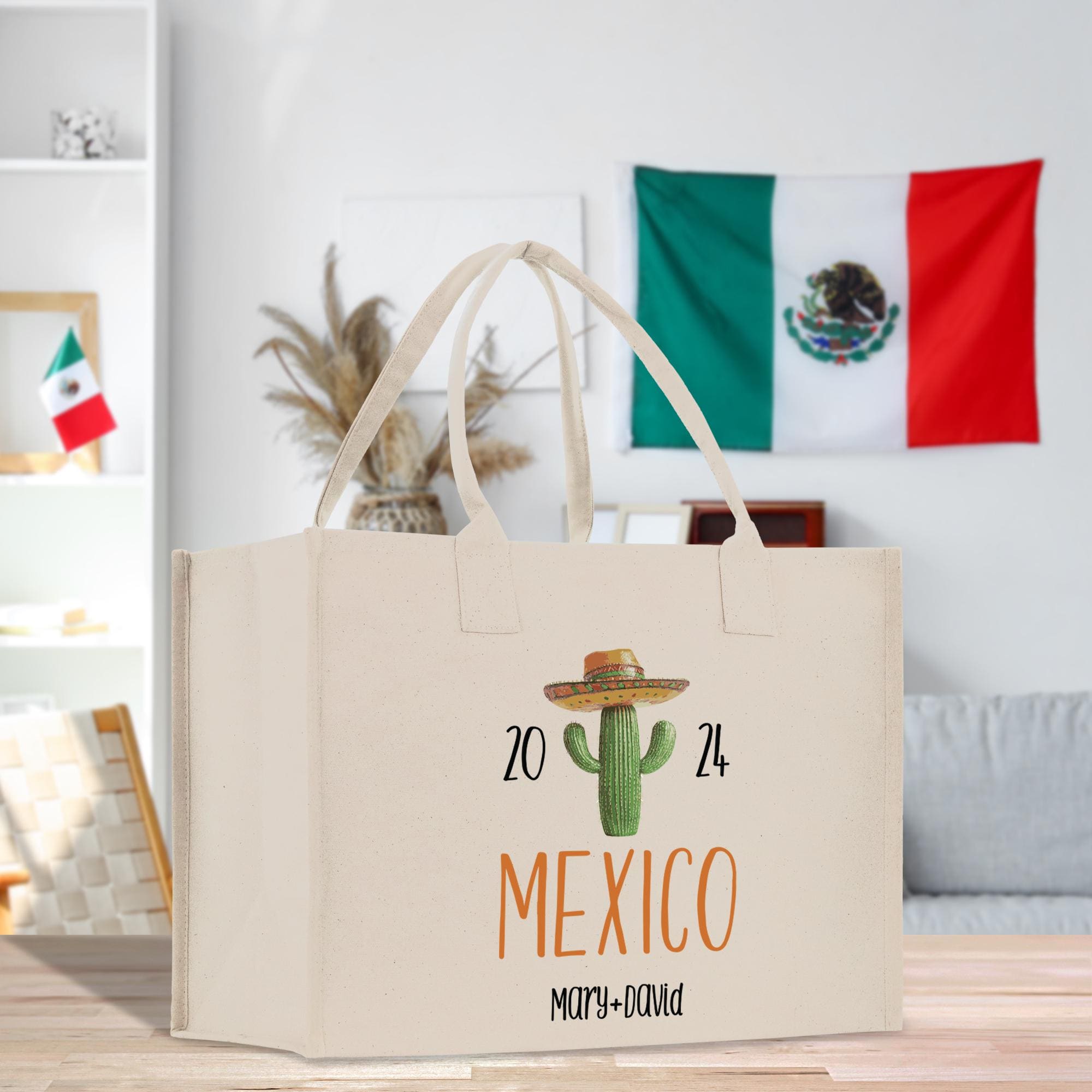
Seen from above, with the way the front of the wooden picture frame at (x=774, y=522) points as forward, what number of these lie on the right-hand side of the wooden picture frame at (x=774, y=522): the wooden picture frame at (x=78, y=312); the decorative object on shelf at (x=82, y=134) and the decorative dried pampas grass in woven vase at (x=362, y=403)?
3

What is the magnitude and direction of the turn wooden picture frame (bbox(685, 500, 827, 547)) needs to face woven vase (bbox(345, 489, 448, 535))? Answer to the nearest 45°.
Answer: approximately 90° to its right

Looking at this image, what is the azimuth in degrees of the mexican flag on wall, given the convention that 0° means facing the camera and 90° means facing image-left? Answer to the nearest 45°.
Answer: approximately 0°

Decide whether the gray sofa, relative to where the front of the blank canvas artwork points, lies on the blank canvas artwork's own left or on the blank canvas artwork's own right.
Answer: on the blank canvas artwork's own left

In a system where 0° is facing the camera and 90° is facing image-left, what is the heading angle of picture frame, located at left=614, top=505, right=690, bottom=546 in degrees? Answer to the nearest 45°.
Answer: approximately 0°

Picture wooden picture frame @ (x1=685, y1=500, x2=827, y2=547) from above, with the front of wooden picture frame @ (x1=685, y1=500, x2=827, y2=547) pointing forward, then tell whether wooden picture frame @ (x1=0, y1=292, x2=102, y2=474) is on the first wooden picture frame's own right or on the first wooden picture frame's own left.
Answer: on the first wooden picture frame's own right
